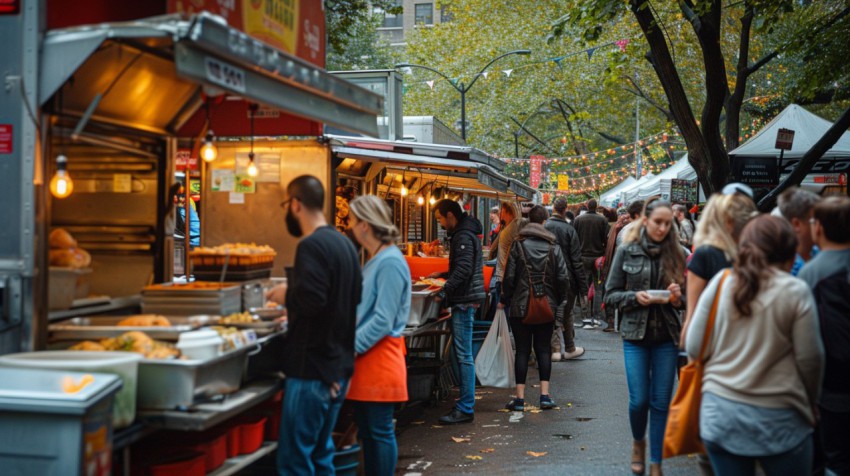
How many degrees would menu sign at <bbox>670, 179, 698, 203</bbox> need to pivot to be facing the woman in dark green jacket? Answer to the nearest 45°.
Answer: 0° — it already faces them

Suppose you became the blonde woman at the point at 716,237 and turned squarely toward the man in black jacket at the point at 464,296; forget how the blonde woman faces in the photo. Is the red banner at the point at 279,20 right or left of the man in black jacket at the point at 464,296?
left

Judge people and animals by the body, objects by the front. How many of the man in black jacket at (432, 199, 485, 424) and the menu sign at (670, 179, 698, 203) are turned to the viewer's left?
1

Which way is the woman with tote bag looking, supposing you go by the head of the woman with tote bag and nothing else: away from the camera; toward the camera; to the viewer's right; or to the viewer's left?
away from the camera

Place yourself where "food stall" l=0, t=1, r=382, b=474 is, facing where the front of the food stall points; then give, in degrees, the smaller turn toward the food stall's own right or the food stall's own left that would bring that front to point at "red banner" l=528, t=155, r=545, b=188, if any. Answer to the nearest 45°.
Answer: approximately 90° to the food stall's own left

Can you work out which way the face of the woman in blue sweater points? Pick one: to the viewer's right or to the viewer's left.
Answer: to the viewer's left

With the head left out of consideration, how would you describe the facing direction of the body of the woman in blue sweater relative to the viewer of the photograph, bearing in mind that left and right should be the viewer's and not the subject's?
facing to the left of the viewer

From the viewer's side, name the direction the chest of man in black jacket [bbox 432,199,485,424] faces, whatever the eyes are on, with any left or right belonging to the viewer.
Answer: facing to the left of the viewer

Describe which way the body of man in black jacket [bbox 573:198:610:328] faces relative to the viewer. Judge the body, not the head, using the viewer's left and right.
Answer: facing away from the viewer

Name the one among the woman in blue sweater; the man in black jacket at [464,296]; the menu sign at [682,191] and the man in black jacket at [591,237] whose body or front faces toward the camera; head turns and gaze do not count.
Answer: the menu sign

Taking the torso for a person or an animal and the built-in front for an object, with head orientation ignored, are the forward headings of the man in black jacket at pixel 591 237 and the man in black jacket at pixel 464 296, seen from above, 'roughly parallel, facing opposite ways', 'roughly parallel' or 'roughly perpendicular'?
roughly perpendicular

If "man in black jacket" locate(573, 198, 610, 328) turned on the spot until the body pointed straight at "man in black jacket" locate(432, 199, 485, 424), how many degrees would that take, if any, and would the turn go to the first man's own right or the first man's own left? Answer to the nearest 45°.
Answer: approximately 180°

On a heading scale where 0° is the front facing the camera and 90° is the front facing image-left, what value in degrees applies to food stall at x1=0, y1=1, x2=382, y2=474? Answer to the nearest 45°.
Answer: approximately 315°

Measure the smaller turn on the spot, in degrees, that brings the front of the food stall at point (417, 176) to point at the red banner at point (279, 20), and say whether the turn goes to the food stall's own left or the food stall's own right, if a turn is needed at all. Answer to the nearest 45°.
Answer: approximately 45° to the food stall's own right
